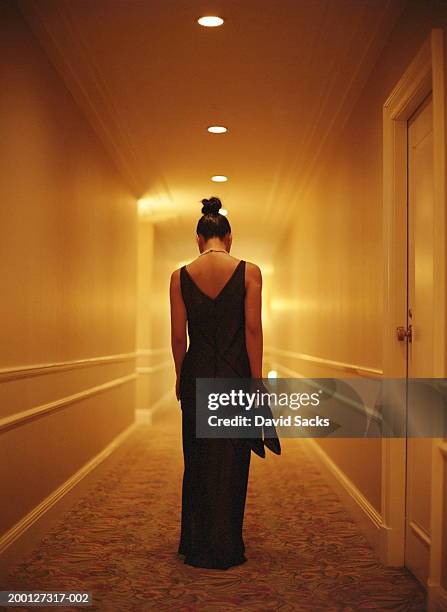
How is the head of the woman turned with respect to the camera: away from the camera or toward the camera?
away from the camera

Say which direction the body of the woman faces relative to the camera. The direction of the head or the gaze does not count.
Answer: away from the camera

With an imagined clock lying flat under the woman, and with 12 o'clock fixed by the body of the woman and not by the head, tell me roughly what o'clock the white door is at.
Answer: The white door is roughly at 3 o'clock from the woman.

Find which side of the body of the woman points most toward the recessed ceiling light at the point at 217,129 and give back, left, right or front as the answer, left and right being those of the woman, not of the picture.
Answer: front
